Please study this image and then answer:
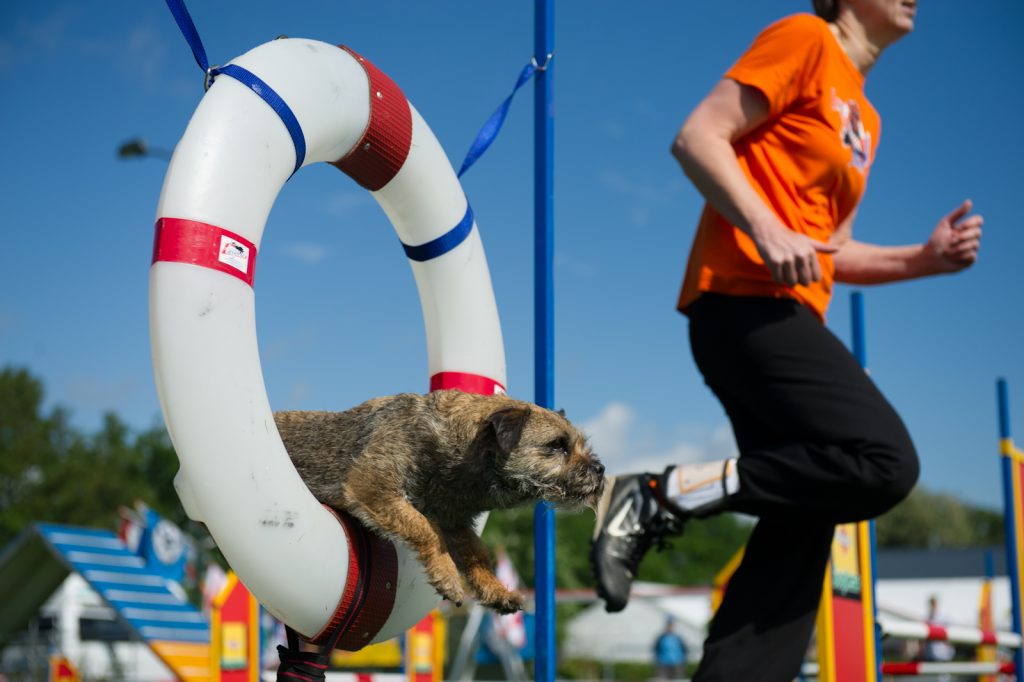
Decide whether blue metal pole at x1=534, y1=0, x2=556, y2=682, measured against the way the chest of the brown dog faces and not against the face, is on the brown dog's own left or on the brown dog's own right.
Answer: on the brown dog's own left

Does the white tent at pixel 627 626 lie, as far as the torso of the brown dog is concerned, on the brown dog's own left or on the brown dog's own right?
on the brown dog's own left

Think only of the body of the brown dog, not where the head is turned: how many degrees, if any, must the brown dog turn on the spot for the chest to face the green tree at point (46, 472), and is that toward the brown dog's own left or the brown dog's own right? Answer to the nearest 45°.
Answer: approximately 90° to the brown dog's own left

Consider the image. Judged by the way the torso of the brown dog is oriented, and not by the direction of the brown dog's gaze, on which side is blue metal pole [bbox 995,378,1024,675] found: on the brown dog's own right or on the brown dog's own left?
on the brown dog's own left

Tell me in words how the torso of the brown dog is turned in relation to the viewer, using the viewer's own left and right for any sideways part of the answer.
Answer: facing to the right of the viewer

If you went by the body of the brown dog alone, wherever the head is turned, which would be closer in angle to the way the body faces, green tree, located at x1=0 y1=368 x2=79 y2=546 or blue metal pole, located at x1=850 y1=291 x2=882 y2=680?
the blue metal pole

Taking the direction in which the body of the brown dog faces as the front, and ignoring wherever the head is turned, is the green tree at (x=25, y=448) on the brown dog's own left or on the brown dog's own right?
on the brown dog's own left
